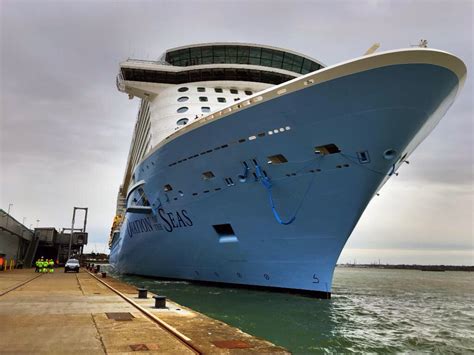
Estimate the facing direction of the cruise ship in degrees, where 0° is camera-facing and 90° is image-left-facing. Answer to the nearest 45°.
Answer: approximately 315°
